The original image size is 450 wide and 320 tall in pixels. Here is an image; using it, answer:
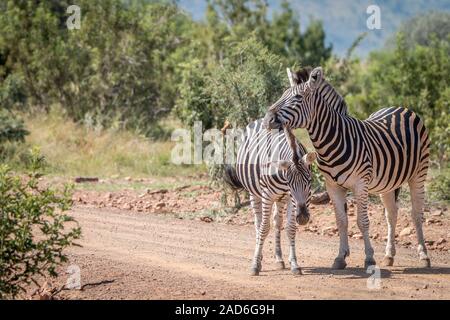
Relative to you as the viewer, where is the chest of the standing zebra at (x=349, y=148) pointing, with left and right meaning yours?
facing the viewer and to the left of the viewer

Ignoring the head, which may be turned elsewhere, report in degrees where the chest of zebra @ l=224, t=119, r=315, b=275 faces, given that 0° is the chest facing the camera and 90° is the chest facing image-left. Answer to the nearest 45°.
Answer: approximately 315°

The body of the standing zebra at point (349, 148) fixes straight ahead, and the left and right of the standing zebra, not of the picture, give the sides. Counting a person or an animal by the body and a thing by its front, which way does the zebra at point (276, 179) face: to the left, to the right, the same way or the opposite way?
to the left

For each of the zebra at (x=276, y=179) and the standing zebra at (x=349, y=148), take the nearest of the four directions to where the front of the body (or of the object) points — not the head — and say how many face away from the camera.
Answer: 0

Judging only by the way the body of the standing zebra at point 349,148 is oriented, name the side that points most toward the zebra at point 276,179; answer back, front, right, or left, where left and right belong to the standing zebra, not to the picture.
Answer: front

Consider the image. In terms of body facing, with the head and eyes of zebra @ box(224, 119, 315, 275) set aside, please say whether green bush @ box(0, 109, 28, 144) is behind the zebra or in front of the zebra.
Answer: behind

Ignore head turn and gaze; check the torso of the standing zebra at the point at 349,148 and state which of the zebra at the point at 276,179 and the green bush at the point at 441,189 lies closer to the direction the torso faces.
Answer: the zebra
